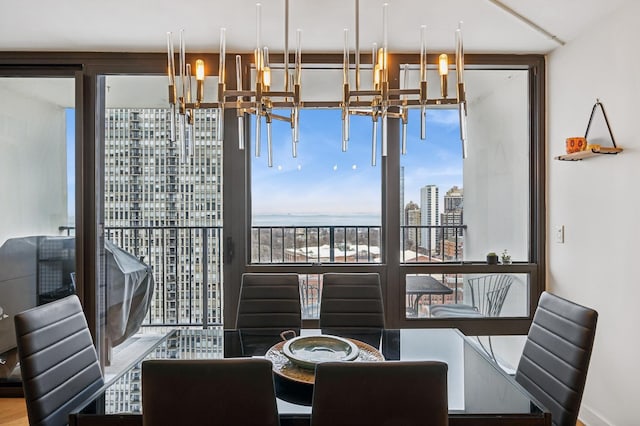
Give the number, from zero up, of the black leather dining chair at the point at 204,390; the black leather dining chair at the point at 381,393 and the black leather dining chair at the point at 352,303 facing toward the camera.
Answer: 1

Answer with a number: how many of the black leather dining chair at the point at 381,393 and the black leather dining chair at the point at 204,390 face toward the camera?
0

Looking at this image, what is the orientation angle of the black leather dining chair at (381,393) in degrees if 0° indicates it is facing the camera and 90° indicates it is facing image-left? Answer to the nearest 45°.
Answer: approximately 180°

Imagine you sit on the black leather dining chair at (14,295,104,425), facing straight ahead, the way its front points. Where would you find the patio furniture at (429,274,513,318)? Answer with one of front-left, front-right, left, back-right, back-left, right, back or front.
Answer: front-left

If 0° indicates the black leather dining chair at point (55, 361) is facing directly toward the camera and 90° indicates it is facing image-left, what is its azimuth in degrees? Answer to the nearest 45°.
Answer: approximately 315°

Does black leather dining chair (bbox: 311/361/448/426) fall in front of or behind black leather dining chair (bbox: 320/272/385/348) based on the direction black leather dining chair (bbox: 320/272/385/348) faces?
in front

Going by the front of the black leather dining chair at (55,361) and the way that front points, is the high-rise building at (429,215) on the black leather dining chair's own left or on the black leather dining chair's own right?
on the black leather dining chair's own left

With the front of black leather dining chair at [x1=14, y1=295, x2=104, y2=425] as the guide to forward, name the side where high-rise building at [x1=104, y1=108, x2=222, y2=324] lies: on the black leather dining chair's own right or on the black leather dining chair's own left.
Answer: on the black leather dining chair's own left

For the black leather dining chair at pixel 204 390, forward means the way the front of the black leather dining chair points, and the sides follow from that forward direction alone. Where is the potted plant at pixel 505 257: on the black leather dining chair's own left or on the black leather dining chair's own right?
on the black leather dining chair's own right

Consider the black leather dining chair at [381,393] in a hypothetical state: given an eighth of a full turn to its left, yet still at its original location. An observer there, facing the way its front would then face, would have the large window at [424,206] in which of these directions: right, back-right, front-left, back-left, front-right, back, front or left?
front-right

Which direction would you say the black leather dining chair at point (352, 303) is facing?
toward the camera

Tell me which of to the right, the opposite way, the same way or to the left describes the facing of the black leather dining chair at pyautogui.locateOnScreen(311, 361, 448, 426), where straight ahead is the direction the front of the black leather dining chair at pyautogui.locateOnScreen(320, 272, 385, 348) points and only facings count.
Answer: the opposite way

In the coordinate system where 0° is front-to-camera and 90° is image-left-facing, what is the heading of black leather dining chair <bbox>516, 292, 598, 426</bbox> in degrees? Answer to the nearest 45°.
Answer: approximately 45°

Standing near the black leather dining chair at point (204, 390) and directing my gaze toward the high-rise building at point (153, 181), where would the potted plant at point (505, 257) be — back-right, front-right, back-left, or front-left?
front-right

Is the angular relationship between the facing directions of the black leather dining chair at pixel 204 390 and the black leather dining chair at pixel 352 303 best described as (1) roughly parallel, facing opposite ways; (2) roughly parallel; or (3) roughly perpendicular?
roughly parallel, facing opposite ways

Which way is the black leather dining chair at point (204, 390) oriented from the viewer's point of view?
away from the camera

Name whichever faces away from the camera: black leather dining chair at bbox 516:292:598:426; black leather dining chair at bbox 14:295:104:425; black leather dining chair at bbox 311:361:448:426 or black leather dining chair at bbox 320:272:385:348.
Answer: black leather dining chair at bbox 311:361:448:426

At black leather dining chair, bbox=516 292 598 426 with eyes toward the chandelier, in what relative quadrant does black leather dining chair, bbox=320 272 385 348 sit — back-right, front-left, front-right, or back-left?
front-right

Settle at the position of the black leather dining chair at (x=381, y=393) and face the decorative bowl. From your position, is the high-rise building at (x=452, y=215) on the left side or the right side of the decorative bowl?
right

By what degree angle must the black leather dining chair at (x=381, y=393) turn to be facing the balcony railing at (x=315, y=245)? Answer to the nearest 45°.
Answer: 0° — it already faces it
